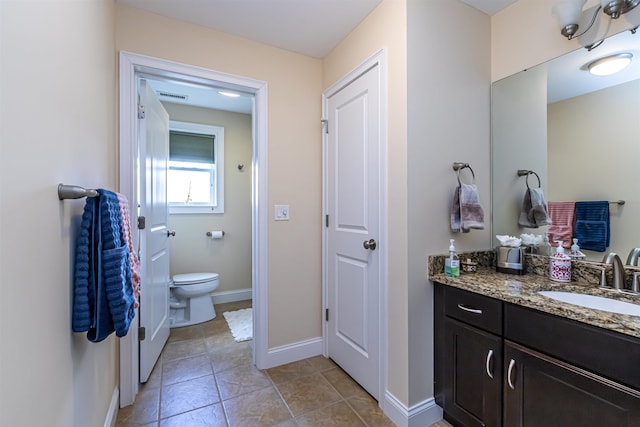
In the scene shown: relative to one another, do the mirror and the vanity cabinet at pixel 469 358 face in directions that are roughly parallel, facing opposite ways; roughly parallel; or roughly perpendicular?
roughly parallel

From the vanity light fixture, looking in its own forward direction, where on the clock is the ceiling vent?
The ceiling vent is roughly at 1 o'clock from the vanity light fixture.

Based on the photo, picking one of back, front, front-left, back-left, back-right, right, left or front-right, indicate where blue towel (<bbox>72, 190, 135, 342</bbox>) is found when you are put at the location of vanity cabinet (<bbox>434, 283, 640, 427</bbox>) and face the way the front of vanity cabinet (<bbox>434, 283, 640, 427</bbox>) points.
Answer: front

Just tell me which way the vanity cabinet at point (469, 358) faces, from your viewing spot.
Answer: facing the viewer and to the left of the viewer

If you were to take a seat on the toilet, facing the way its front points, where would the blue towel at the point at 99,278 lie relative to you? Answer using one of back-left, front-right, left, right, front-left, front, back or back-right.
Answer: right

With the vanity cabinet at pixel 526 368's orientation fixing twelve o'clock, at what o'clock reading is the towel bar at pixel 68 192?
The towel bar is roughly at 12 o'clock from the vanity cabinet.

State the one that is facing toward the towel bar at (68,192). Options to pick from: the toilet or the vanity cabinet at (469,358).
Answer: the vanity cabinet

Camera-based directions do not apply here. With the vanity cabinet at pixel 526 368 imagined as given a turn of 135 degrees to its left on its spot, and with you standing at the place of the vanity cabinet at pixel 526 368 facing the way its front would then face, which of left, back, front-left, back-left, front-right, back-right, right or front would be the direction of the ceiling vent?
back

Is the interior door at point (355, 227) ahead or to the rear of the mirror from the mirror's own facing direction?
ahead

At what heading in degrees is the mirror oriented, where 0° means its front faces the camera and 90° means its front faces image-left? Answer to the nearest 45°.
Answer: approximately 45°
